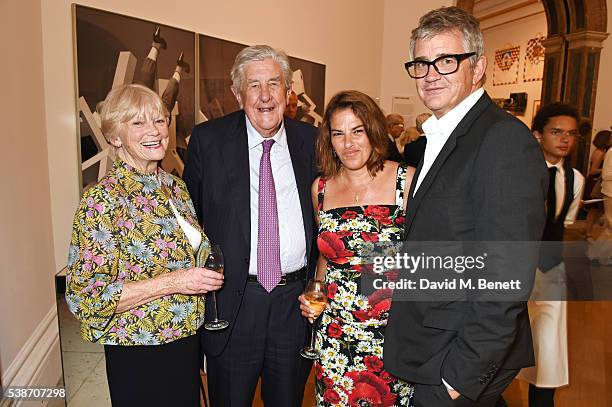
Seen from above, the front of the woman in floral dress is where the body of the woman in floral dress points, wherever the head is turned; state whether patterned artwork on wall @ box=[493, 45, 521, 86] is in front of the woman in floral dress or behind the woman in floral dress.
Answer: behind

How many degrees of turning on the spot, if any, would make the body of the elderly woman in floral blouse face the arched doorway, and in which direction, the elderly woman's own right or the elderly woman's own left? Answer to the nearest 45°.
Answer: approximately 90° to the elderly woman's own left

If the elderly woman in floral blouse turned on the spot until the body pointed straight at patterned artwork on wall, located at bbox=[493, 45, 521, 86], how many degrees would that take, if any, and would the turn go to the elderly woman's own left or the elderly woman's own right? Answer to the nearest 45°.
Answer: approximately 90° to the elderly woman's own left

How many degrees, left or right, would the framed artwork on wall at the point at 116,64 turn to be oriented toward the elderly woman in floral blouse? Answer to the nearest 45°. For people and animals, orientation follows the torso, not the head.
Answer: approximately 45° to its right

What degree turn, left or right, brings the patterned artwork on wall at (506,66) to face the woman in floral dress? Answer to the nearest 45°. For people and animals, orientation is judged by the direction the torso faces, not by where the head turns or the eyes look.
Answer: approximately 45° to its left

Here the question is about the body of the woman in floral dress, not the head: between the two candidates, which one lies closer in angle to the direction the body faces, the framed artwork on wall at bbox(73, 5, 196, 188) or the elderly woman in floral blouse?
the elderly woman in floral blouse

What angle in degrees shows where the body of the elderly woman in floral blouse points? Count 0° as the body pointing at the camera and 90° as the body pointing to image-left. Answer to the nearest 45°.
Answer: approximately 315°

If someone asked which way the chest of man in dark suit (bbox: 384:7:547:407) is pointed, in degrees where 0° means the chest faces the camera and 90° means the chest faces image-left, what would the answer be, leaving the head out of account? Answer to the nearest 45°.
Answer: approximately 45°

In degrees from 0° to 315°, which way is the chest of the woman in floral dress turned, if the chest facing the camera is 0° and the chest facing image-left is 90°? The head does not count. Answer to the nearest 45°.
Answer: approximately 0°

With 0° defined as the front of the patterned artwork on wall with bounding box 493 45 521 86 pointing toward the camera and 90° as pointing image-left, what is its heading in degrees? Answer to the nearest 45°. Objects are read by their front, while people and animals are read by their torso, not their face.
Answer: approximately 45°

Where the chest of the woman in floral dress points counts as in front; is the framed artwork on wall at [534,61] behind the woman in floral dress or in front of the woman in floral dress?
behind
